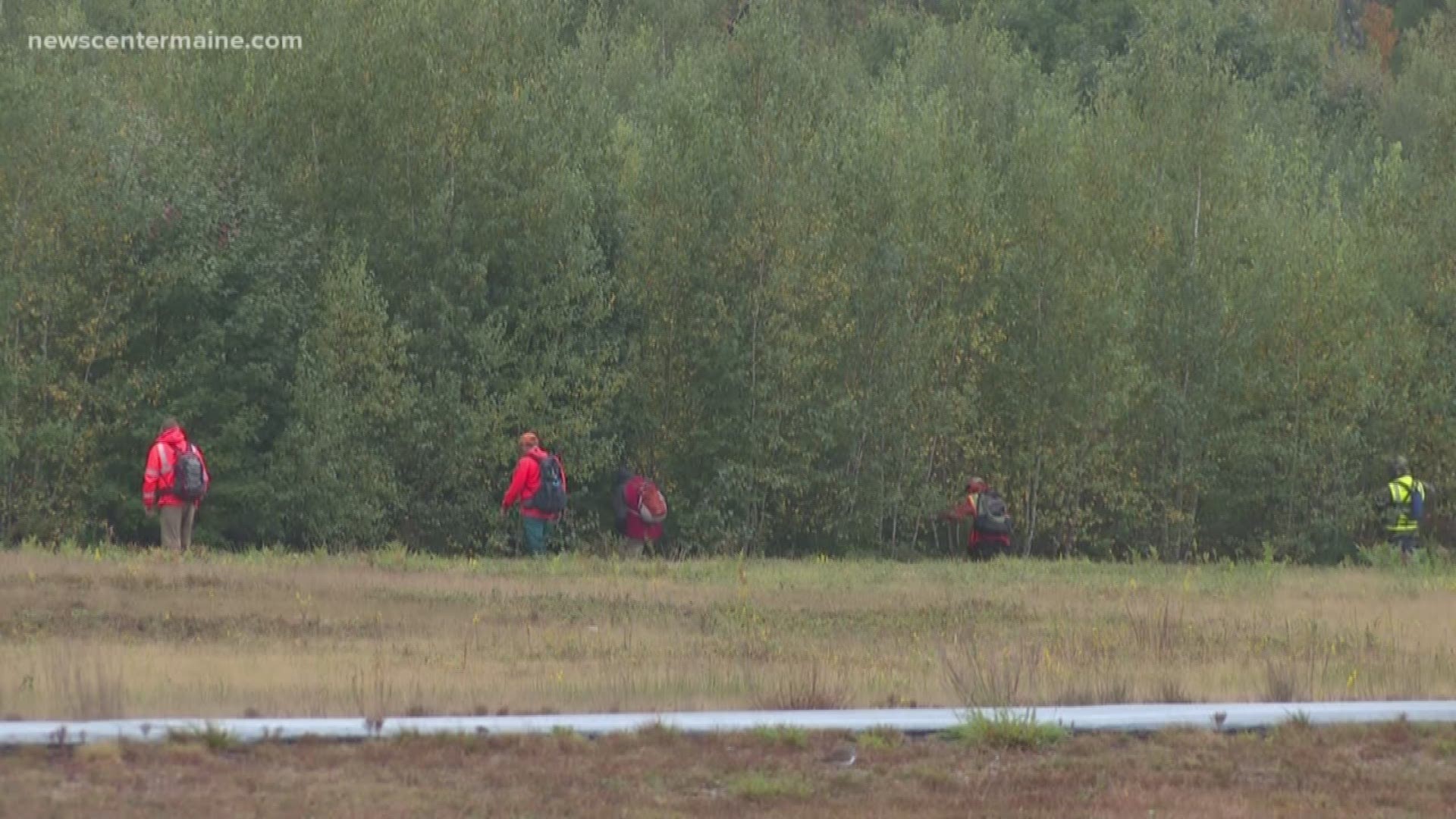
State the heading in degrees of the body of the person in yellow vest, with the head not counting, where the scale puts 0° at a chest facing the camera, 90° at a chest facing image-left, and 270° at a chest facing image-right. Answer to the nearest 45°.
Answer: approximately 180°

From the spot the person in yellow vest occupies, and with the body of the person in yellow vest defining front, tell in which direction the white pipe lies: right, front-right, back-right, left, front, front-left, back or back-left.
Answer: back

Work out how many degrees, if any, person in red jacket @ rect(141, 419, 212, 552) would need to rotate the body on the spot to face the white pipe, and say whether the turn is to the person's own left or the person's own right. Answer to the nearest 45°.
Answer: approximately 135° to the person's own left

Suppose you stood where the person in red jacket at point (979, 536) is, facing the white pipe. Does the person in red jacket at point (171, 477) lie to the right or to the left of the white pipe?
right

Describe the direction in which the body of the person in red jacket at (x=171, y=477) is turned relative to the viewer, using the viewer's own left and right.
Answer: facing away from the viewer and to the left of the viewer

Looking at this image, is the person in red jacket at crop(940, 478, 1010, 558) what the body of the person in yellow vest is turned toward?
no

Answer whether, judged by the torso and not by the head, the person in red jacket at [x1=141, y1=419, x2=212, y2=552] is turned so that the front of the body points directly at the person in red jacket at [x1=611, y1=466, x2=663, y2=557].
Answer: no

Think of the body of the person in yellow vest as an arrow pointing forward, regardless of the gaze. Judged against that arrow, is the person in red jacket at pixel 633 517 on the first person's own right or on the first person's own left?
on the first person's own left

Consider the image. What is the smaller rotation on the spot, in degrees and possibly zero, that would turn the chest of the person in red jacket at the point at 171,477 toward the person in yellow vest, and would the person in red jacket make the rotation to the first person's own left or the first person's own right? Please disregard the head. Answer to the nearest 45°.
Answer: approximately 135° to the first person's own right

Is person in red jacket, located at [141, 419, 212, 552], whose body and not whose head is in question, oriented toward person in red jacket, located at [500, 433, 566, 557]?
no

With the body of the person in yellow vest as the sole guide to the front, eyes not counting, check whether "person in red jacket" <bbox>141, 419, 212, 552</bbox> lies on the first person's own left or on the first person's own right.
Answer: on the first person's own left

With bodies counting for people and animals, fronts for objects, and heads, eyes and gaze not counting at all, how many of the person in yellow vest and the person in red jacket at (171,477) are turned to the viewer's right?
0
